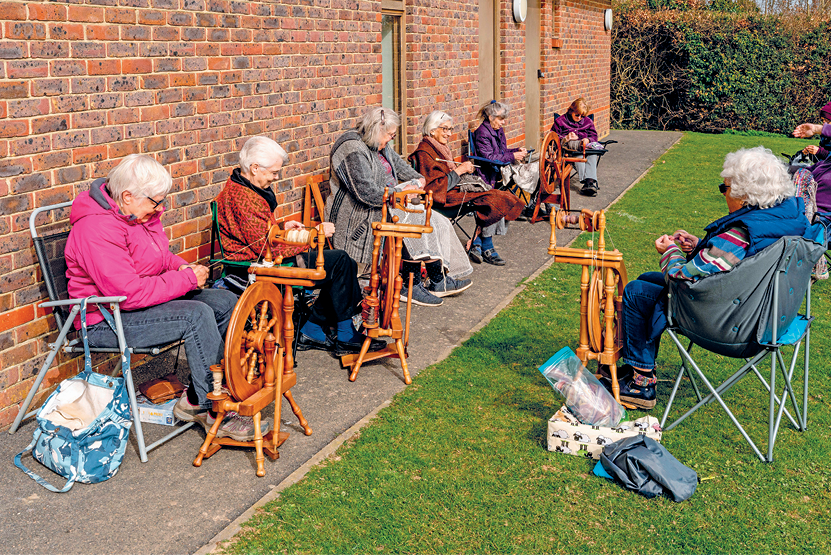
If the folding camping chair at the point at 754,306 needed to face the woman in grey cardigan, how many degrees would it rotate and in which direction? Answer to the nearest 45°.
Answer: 0° — it already faces them

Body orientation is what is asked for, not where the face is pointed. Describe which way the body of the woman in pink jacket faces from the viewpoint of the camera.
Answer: to the viewer's right

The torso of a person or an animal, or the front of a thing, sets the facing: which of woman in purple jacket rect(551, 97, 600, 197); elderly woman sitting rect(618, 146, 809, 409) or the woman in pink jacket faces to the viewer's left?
the elderly woman sitting

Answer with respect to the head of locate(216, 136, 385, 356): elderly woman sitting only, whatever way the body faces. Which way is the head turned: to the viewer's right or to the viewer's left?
to the viewer's right

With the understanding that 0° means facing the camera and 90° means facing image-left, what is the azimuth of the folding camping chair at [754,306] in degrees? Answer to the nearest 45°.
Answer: approximately 135°

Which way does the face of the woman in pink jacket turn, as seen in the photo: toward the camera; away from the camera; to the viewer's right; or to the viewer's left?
to the viewer's right

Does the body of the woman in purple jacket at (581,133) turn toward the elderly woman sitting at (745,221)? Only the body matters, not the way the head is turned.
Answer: yes

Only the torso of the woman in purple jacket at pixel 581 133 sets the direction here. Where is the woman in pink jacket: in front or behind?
in front

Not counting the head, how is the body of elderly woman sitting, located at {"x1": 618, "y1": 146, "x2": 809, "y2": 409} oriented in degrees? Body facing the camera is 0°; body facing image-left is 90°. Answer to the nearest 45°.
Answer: approximately 90°
